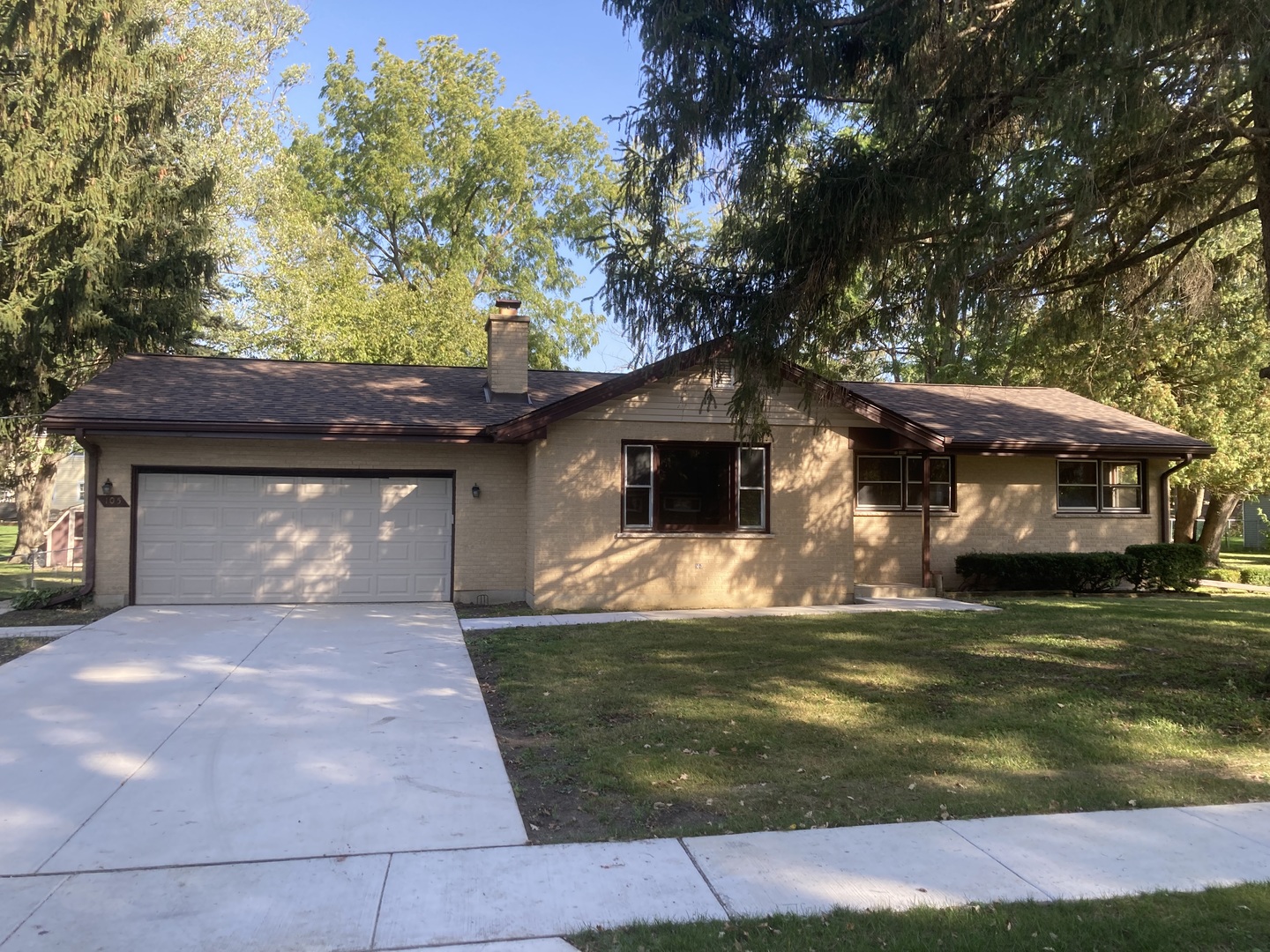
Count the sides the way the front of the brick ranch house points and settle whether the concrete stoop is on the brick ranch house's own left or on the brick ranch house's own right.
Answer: on the brick ranch house's own left

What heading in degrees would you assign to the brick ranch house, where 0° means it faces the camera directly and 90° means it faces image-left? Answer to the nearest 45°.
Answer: approximately 0°

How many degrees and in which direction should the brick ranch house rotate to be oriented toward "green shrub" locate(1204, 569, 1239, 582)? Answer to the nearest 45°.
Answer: approximately 90° to its left

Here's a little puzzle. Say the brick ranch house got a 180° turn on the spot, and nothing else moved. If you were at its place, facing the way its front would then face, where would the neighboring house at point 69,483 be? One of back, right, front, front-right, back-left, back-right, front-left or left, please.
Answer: front-left

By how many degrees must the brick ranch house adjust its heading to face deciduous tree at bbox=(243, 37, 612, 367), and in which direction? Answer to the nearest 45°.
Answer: approximately 180°

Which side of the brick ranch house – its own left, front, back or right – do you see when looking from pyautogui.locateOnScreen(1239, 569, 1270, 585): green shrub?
left

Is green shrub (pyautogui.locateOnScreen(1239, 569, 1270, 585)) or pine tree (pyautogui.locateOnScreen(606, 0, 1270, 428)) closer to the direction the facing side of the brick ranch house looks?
the pine tree

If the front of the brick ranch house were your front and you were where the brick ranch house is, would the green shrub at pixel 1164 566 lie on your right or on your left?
on your left

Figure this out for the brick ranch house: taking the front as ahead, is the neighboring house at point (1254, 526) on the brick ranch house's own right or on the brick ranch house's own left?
on the brick ranch house's own left
